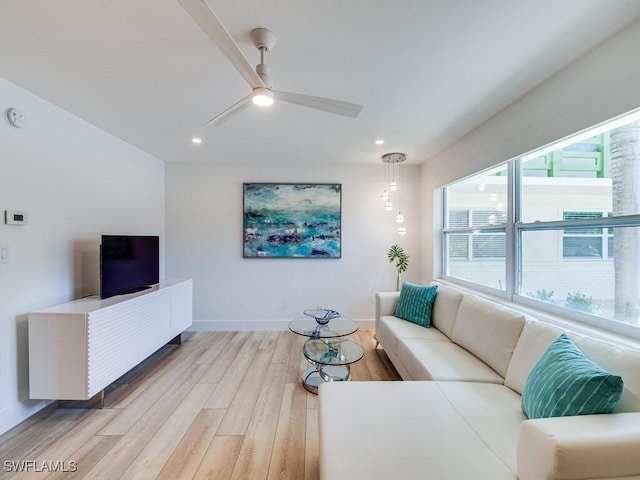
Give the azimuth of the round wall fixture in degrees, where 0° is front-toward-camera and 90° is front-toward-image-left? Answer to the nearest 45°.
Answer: approximately 315°

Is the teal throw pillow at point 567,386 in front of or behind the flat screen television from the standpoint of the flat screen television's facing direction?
in front

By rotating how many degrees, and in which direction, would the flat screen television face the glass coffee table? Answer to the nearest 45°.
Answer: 0° — it already faces it

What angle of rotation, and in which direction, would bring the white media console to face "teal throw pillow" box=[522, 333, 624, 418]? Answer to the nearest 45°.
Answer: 0° — it already faces it

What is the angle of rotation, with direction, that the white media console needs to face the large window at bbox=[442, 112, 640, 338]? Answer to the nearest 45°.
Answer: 0° — it already faces it

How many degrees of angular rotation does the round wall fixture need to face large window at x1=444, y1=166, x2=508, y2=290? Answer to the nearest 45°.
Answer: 0° — it already faces it

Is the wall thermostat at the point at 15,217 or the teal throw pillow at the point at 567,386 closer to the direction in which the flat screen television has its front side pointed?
the teal throw pillow

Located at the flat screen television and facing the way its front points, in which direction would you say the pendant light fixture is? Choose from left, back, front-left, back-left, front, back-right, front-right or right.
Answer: front-left

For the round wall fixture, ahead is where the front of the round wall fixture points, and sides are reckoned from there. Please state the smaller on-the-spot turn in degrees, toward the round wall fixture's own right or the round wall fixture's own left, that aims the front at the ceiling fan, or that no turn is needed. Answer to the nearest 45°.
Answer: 0° — it already faces it

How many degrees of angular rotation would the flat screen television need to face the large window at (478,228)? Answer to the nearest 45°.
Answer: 0° — it already faces it

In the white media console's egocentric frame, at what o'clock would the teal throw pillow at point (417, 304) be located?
The teal throw pillow is roughly at 11 o'clock from the white media console.

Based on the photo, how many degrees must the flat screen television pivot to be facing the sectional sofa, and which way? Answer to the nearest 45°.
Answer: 0° — it already faces it

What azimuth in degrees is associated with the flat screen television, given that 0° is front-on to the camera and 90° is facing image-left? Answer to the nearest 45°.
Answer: approximately 315°

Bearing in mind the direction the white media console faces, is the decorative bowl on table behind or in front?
in front
